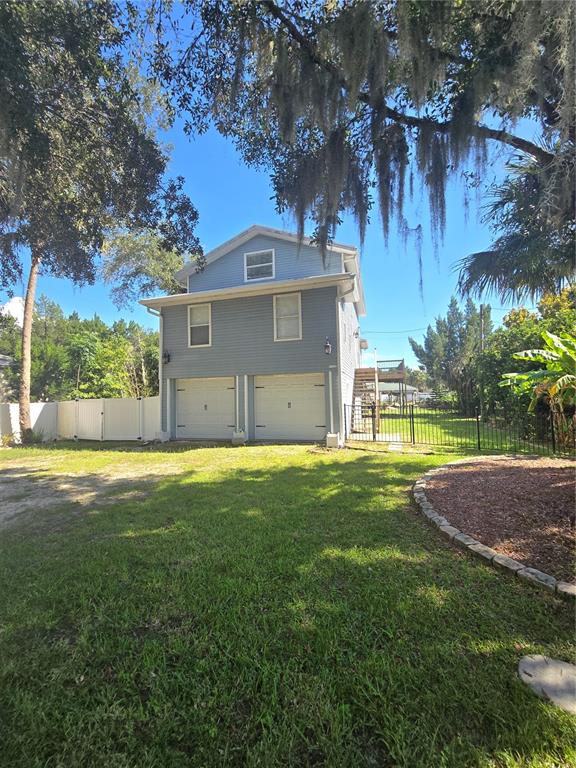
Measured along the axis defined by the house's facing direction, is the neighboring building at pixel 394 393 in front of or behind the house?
behind

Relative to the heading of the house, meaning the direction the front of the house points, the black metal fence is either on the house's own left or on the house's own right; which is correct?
on the house's own left

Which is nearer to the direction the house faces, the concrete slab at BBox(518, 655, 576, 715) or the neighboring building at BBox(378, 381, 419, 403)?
the concrete slab

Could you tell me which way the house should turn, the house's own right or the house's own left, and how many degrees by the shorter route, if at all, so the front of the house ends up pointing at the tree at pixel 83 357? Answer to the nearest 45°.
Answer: approximately 135° to the house's own right

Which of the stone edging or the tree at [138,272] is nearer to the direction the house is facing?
the stone edging

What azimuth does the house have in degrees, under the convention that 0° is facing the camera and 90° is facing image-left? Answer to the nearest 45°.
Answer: approximately 0°

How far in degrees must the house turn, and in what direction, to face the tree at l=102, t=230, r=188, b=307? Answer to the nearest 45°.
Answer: approximately 135° to its right

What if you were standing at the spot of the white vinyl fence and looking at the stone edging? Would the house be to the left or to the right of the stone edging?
left

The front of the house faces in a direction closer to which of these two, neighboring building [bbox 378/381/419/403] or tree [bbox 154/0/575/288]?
the tree

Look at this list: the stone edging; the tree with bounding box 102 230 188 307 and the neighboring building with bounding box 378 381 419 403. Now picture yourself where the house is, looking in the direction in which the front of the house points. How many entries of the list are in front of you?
1

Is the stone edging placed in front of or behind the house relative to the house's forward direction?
in front

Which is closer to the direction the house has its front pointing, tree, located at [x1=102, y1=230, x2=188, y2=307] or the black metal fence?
the black metal fence

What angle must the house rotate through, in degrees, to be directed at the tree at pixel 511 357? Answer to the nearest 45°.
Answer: approximately 90° to its left

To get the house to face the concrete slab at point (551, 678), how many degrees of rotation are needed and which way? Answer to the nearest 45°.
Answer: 0° — it already faces it
